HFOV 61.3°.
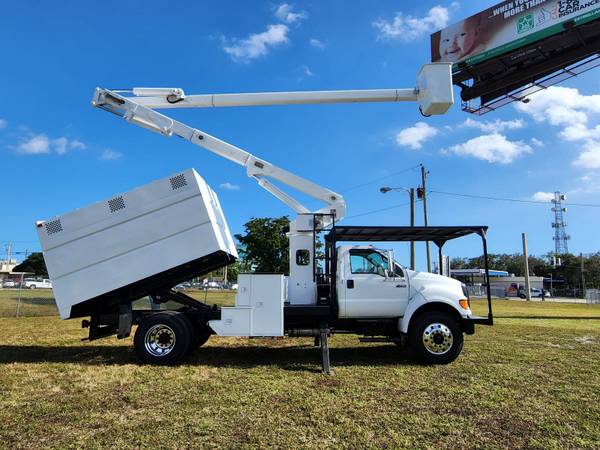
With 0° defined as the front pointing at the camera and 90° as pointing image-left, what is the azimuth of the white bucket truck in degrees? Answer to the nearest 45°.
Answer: approximately 270°

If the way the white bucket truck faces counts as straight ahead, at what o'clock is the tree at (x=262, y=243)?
The tree is roughly at 9 o'clock from the white bucket truck.

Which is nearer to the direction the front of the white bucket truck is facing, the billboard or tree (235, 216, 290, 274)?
the billboard

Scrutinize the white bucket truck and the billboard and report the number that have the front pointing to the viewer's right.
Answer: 1

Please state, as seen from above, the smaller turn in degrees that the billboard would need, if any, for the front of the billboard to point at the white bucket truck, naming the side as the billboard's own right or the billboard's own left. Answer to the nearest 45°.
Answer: approximately 45° to the billboard's own left

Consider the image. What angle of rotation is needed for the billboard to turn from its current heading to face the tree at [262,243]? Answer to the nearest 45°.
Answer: approximately 45° to its right

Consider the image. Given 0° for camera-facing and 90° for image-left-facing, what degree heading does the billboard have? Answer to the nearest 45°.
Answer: approximately 45°

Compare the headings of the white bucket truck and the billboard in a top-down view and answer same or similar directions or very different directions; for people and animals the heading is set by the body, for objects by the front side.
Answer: very different directions

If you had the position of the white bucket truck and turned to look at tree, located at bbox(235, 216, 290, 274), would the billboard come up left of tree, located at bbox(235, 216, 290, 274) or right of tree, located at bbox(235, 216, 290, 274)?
right

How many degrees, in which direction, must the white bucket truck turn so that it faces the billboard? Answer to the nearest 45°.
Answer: approximately 45° to its left
